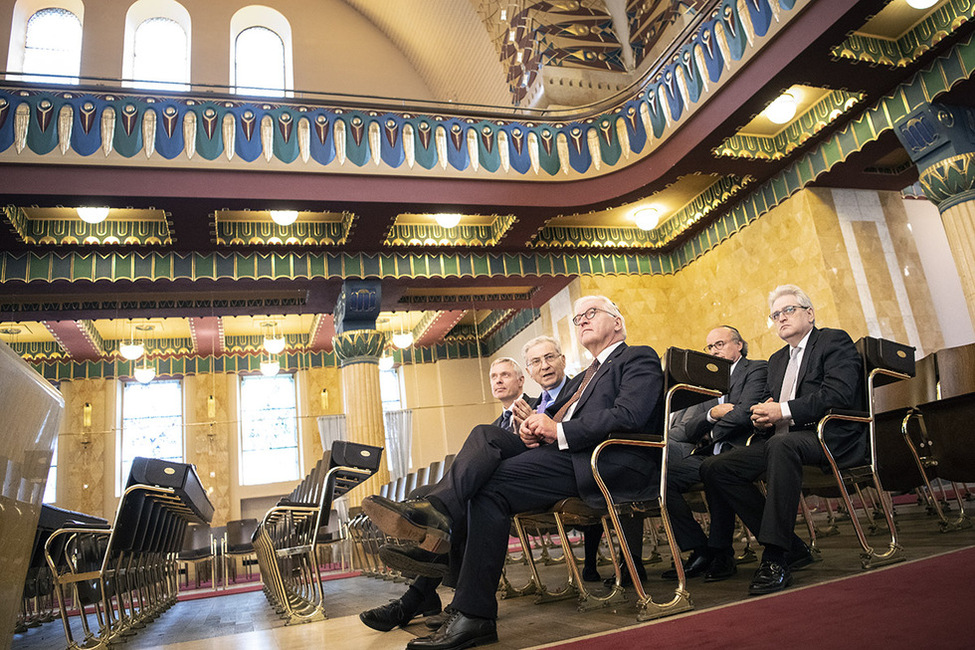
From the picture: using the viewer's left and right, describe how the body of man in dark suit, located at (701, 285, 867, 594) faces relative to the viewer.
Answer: facing the viewer and to the left of the viewer

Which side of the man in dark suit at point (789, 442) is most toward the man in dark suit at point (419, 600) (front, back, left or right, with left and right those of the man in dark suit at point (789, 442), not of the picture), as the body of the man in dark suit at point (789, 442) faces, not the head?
front

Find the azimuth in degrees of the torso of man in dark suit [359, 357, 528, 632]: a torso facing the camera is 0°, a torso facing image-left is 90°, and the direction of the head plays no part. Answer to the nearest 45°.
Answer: approximately 45°

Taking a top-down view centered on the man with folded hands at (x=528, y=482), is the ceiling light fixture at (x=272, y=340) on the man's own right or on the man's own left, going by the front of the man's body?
on the man's own right

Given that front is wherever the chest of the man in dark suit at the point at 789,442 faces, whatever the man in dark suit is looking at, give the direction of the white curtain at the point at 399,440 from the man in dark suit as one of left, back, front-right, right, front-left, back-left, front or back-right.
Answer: right

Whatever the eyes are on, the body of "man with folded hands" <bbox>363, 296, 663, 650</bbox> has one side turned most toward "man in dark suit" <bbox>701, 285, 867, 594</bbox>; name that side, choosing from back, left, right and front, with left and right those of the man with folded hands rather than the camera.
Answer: back

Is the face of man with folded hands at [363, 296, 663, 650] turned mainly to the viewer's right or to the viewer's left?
to the viewer's left

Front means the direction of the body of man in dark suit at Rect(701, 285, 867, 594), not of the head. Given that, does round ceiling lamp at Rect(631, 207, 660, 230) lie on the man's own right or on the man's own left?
on the man's own right

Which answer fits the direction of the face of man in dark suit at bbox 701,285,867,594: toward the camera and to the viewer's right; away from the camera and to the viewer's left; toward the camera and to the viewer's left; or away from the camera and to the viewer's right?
toward the camera and to the viewer's left

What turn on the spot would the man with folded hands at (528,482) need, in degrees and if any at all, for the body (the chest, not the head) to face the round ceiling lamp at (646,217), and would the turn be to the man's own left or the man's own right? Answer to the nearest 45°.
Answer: approximately 135° to the man's own right
